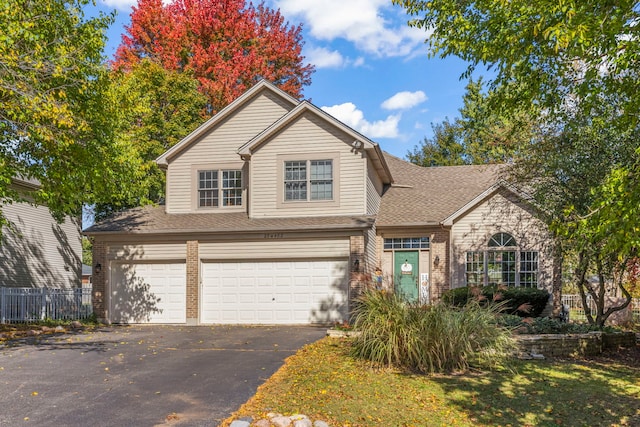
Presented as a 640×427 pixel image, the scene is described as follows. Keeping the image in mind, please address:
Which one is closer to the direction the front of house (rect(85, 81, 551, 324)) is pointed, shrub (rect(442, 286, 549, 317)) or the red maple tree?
the shrub

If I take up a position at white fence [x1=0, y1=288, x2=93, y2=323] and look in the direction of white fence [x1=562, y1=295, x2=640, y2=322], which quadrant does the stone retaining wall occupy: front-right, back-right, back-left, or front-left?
front-right

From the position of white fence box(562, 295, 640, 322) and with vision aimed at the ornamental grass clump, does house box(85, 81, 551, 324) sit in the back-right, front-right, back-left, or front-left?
front-right

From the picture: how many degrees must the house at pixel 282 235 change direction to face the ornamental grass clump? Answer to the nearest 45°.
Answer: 0° — it already faces it

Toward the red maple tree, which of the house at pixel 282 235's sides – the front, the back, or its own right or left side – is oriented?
back

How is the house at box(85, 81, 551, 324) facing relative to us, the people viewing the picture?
facing the viewer

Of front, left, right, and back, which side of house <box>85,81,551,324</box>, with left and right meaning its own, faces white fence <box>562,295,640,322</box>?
left

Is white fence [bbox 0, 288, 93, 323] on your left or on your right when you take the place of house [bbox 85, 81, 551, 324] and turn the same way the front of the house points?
on your right

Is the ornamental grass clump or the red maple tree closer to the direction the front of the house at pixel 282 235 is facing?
the ornamental grass clump
